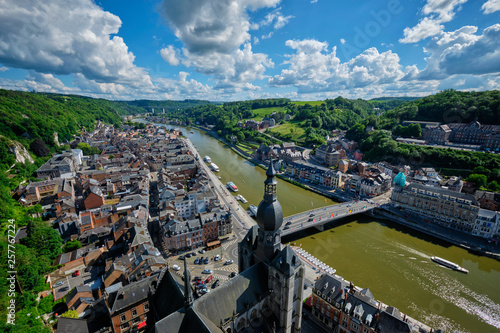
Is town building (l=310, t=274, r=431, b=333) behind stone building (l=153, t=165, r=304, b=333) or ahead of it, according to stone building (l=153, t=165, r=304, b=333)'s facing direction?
ahead

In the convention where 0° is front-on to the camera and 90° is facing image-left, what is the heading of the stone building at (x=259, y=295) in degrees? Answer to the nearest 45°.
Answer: approximately 225°
